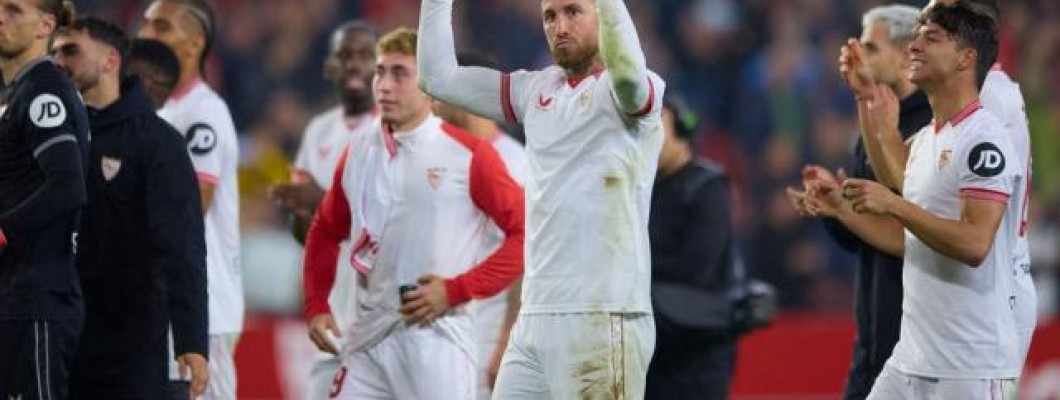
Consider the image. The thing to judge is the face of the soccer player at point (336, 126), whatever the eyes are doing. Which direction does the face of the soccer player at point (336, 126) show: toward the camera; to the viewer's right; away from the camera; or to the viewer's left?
toward the camera

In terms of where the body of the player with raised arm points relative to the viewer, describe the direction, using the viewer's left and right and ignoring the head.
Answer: facing the viewer and to the left of the viewer

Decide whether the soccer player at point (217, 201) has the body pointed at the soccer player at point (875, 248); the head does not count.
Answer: no

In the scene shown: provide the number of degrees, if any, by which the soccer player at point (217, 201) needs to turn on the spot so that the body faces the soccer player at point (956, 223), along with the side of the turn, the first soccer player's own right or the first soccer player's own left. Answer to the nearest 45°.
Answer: approximately 135° to the first soccer player's own left

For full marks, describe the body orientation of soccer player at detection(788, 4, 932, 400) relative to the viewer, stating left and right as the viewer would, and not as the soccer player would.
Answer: facing to the left of the viewer

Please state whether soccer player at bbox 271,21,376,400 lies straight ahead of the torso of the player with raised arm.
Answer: no

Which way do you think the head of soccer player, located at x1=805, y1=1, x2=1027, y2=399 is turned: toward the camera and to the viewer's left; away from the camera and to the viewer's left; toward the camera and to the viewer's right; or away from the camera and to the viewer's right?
toward the camera and to the viewer's left

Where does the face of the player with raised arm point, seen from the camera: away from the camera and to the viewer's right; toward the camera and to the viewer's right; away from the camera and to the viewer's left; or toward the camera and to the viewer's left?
toward the camera and to the viewer's left

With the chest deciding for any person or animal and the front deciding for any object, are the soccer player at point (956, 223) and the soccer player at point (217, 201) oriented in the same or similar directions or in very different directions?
same or similar directions

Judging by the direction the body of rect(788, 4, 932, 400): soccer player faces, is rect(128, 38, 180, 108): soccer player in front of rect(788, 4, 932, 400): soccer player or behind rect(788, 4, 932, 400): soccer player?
in front

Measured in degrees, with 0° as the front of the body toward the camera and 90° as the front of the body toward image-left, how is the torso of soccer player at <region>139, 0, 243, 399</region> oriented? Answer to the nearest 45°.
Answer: approximately 90°
